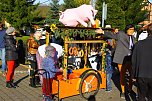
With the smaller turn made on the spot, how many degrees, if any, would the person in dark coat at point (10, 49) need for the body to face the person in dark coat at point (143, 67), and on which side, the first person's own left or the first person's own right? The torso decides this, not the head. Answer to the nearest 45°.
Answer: approximately 45° to the first person's own right

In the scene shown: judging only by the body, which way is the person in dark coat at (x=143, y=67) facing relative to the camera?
away from the camera

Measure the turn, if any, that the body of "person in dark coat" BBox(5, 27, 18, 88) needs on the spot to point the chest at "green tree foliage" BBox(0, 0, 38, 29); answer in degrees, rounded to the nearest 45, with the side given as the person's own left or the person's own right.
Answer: approximately 90° to the person's own left

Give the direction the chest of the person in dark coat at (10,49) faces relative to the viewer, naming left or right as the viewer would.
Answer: facing to the right of the viewer

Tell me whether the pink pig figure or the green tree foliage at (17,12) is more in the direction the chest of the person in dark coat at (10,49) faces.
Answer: the pink pig figure

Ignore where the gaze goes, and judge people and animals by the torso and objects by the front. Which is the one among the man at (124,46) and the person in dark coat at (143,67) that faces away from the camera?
the person in dark coat

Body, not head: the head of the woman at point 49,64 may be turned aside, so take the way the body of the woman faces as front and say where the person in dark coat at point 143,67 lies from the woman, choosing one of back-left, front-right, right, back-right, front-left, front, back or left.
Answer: right

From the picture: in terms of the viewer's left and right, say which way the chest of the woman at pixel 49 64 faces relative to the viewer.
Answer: facing away from the viewer and to the right of the viewer
